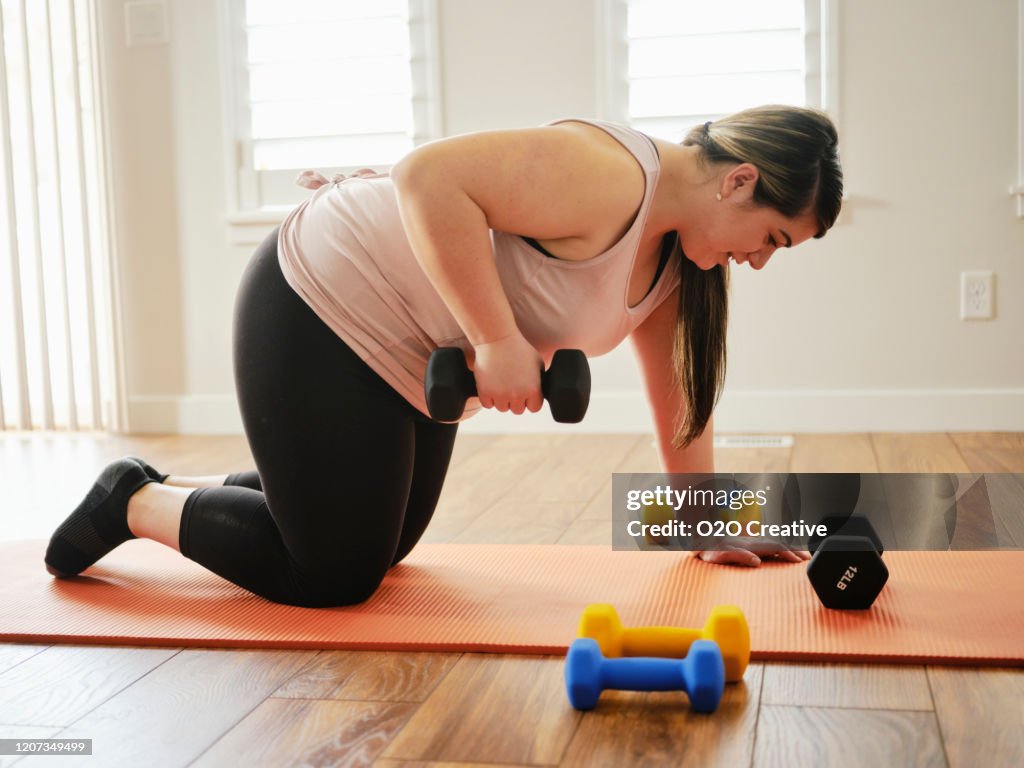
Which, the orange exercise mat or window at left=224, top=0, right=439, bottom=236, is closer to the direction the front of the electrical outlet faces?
the orange exercise mat

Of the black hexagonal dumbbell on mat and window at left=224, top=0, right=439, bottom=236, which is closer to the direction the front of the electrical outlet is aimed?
the black hexagonal dumbbell on mat

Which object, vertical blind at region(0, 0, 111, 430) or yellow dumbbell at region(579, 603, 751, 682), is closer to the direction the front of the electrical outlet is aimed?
the yellow dumbbell

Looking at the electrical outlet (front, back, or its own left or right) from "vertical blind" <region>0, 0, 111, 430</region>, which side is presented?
right

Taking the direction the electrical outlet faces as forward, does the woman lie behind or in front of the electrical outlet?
in front

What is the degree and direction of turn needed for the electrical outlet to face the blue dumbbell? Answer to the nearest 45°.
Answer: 0° — it already faces it

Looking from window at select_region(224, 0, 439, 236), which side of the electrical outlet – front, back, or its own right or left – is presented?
right

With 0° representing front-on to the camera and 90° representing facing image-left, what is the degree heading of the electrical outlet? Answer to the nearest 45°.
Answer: approximately 0°

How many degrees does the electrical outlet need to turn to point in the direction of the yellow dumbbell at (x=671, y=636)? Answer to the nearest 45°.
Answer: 0° — it already faces it
